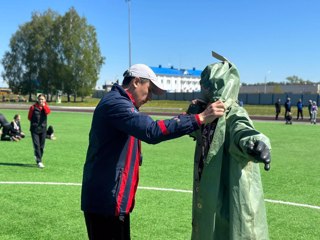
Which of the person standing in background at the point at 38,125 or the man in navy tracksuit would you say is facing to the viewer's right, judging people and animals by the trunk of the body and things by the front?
the man in navy tracksuit

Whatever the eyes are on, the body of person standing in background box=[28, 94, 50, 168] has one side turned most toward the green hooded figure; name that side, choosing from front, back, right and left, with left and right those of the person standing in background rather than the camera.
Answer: front

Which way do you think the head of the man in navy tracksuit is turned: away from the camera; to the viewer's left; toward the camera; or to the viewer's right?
to the viewer's right

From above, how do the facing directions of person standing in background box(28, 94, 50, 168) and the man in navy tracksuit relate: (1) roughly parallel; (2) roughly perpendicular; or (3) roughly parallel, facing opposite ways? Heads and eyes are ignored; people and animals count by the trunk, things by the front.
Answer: roughly perpendicular

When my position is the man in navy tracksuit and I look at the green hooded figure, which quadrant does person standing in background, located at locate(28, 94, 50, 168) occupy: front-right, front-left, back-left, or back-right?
back-left

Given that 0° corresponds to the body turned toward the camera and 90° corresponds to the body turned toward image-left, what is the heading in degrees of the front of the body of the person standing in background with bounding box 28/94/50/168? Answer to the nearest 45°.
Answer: approximately 0°

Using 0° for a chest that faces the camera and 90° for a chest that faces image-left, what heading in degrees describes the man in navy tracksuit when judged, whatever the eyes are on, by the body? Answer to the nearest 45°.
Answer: approximately 270°

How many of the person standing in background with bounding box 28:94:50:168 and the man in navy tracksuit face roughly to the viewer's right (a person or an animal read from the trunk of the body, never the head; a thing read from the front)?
1

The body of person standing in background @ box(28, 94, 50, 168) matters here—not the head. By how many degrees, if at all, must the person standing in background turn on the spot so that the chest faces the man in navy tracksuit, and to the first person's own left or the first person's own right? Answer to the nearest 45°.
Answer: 0° — they already face them
